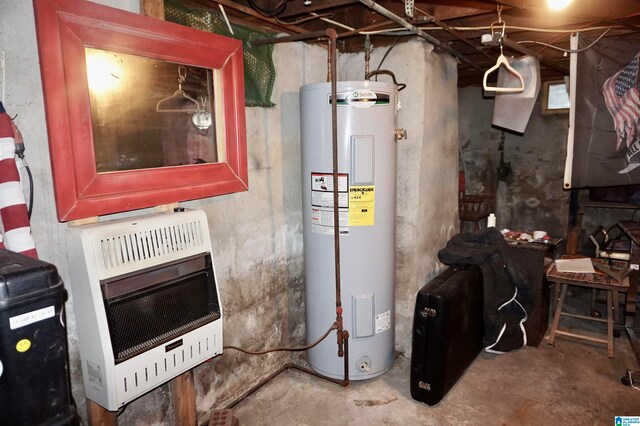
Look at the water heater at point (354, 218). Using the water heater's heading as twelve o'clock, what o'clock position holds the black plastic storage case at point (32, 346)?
The black plastic storage case is roughly at 1 o'clock from the water heater.

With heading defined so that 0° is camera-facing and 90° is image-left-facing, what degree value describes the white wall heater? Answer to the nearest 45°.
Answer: approximately 315°

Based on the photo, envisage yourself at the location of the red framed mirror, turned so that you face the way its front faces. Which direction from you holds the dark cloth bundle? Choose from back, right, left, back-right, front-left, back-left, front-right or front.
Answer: front-left

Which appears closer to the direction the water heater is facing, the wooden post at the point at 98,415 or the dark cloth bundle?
the wooden post

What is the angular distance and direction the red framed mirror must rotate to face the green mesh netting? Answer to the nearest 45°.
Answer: approximately 90° to its left

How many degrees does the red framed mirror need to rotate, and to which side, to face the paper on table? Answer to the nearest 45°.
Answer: approximately 45° to its left

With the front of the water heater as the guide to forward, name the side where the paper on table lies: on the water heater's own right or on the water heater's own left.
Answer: on the water heater's own left
